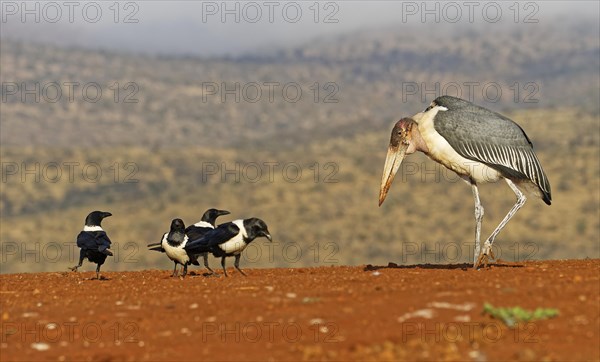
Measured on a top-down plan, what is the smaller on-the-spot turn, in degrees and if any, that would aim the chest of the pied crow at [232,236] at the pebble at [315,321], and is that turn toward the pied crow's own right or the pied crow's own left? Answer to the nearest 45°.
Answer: approximately 90° to the pied crow's own right

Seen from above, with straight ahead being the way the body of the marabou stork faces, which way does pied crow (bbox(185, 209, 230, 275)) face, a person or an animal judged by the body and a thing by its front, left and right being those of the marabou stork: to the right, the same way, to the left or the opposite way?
the opposite way

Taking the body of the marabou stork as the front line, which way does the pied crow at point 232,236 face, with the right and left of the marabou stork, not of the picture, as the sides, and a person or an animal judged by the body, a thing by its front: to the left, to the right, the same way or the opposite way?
the opposite way

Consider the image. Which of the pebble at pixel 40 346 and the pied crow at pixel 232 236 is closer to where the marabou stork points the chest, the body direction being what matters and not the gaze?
the pied crow

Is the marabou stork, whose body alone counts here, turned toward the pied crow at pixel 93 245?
yes

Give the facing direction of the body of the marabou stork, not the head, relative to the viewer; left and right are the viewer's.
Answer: facing to the left of the viewer

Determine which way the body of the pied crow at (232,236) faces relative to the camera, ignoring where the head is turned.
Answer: to the viewer's right

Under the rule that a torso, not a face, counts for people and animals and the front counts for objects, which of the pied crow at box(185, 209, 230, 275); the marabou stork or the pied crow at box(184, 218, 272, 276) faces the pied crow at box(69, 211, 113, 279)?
the marabou stork

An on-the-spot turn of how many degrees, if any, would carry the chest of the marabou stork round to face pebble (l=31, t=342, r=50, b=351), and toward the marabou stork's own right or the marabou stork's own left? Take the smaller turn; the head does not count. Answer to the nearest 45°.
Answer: approximately 45° to the marabou stork's own left

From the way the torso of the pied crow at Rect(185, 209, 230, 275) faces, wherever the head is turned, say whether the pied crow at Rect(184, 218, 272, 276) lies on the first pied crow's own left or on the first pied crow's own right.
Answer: on the first pied crow's own right

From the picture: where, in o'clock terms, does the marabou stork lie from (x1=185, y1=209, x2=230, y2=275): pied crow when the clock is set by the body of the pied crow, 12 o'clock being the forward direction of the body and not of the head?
The marabou stork is roughly at 1 o'clock from the pied crow.

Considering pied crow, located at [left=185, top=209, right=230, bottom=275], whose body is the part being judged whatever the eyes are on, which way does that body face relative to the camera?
to the viewer's right

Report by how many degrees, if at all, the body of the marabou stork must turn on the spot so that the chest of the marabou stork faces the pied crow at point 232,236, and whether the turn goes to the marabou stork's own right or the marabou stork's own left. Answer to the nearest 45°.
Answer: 0° — it already faces it
